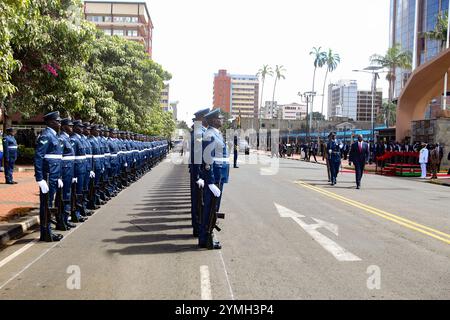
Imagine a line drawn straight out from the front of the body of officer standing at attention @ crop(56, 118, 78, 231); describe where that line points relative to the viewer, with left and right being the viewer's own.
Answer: facing to the right of the viewer

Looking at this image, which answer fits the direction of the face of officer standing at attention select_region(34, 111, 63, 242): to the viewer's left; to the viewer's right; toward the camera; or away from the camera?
to the viewer's right

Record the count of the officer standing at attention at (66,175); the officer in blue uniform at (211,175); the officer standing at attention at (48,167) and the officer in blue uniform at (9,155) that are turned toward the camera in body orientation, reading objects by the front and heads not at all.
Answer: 0

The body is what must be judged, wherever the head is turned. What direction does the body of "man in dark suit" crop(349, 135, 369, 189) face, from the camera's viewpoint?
toward the camera

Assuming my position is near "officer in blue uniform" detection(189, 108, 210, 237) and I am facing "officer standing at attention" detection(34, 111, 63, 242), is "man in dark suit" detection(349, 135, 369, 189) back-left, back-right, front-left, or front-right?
back-right

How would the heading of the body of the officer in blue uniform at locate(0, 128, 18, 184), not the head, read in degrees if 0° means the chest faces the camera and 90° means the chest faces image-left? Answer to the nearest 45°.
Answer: approximately 270°

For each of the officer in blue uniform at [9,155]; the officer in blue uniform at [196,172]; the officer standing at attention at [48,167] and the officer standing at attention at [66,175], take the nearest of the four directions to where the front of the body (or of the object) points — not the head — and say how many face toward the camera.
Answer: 0

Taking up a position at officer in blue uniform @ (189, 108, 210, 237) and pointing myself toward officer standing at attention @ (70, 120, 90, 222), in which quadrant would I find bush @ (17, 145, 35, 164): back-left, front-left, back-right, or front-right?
front-right

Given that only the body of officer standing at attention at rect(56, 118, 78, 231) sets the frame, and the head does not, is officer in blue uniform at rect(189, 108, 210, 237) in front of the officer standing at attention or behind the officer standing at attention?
in front

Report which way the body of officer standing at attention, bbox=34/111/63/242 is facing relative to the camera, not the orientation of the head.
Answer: to the viewer's right
